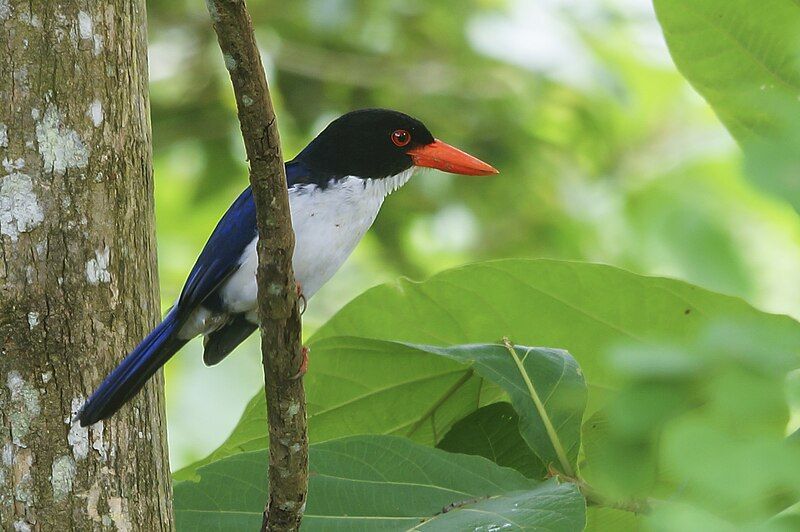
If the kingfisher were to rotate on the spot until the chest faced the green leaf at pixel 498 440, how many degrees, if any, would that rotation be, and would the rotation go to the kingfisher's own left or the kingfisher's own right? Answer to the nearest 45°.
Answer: approximately 45° to the kingfisher's own right

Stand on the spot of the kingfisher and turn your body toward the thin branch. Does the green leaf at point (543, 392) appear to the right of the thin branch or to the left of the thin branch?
left

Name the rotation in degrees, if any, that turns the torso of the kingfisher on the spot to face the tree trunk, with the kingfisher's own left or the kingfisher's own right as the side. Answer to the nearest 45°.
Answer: approximately 135° to the kingfisher's own right

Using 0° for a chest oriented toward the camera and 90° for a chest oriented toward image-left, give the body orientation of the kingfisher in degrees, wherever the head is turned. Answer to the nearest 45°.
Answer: approximately 270°

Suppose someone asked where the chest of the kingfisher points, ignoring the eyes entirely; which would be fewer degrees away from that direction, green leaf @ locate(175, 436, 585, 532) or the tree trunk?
the green leaf

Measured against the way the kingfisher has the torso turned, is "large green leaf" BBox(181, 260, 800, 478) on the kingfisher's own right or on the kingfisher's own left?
on the kingfisher's own left
